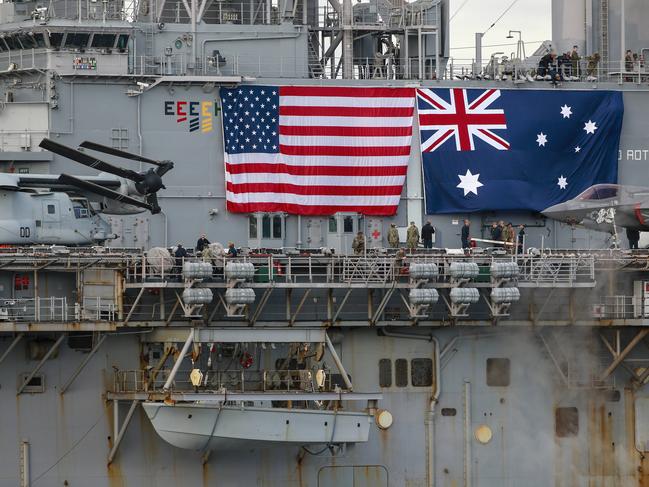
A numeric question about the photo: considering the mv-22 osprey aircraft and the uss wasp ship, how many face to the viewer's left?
1

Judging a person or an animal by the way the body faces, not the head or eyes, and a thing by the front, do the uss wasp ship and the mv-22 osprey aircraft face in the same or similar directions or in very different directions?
very different directions
